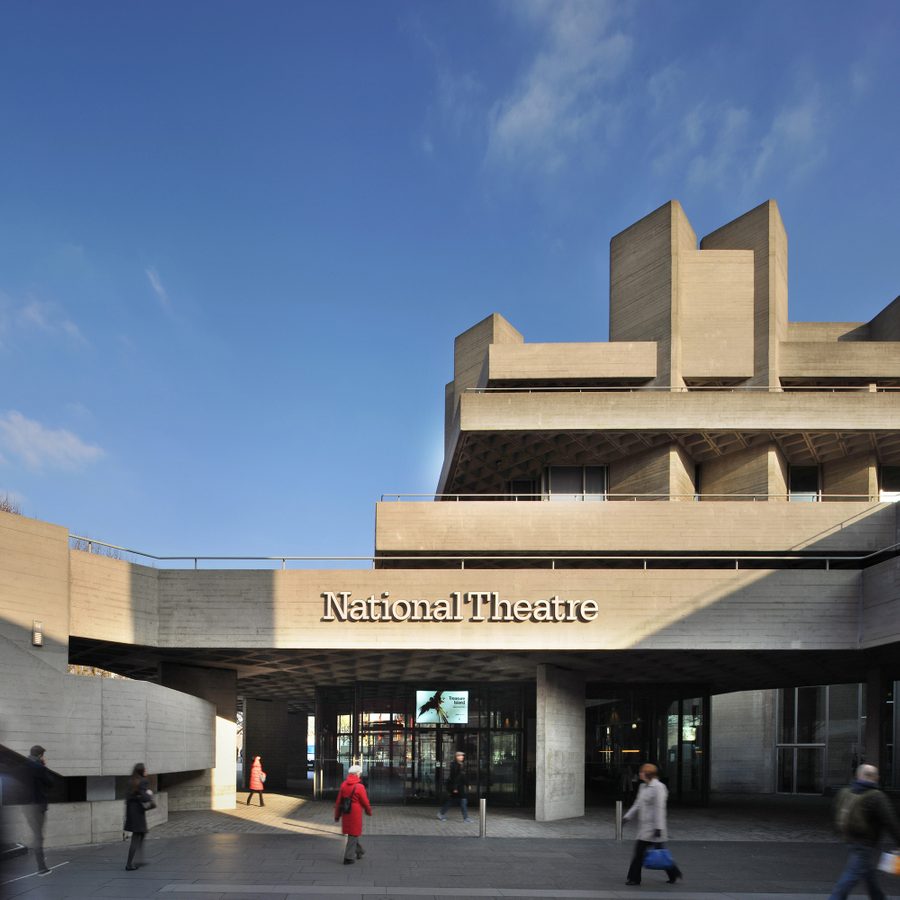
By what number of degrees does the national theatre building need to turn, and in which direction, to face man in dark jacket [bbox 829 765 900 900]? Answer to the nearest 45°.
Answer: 0° — it already faces them

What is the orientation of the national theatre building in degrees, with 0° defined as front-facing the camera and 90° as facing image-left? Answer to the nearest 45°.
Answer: approximately 0°
